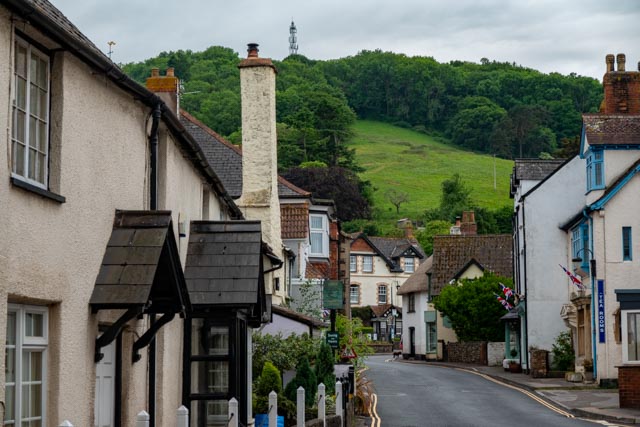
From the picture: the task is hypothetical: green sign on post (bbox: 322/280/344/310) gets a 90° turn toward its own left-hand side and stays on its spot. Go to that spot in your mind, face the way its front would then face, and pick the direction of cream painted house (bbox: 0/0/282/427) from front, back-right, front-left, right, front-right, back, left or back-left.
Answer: right

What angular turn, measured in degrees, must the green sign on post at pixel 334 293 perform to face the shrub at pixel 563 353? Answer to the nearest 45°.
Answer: approximately 135° to its left

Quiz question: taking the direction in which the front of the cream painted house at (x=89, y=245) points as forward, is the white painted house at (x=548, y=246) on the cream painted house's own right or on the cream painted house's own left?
on the cream painted house's own left

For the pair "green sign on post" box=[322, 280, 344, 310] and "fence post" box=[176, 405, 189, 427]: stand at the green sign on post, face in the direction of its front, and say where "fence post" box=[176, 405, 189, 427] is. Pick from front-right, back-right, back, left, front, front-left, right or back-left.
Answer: front

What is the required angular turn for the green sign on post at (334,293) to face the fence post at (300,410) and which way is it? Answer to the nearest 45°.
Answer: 0° — it already faces it

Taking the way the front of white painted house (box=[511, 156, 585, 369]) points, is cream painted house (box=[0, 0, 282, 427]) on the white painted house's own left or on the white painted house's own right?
on the white painted house's own left

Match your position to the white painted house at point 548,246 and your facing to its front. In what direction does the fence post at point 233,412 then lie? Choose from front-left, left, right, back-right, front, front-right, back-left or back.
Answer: left

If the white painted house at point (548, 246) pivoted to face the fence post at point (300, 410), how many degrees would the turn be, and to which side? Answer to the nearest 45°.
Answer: approximately 90° to its left

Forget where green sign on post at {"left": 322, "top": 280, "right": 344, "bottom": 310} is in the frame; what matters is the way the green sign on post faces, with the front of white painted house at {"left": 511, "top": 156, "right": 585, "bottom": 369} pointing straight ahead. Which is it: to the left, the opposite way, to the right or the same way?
to the left

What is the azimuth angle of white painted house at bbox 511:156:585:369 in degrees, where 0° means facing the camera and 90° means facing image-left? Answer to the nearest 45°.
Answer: approximately 90°

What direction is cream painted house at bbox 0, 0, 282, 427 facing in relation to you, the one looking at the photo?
facing the viewer and to the right of the viewer

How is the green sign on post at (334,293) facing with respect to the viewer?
toward the camera

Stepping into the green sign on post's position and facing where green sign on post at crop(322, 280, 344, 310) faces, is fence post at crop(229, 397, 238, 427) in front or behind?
in front

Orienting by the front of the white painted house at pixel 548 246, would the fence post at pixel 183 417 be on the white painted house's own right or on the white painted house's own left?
on the white painted house's own left

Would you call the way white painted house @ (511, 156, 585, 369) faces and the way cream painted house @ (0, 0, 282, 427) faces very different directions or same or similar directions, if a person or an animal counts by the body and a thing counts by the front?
very different directions
